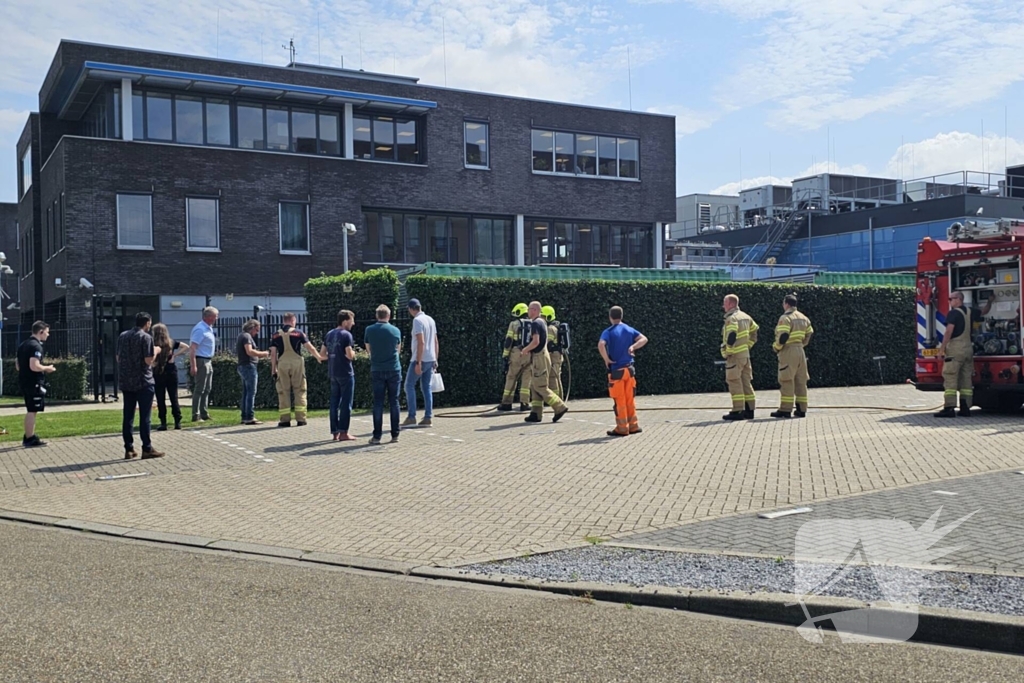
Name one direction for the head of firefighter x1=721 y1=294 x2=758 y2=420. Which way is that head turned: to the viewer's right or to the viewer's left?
to the viewer's left

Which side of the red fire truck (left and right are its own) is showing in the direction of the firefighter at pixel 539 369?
back

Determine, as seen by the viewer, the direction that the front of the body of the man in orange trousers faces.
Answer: away from the camera

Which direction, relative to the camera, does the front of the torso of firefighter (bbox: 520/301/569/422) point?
to the viewer's left

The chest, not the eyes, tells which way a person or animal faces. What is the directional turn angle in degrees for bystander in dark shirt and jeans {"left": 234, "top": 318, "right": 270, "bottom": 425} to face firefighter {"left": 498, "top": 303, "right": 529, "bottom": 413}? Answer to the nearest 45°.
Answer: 0° — they already face them

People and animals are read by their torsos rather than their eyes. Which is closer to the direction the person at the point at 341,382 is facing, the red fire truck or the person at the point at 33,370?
the red fire truck

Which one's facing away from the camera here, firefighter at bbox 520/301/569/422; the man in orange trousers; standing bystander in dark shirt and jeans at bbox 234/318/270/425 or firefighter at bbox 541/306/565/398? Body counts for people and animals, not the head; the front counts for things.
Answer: the man in orange trousers

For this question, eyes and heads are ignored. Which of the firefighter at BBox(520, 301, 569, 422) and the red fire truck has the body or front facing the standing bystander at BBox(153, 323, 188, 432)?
the firefighter

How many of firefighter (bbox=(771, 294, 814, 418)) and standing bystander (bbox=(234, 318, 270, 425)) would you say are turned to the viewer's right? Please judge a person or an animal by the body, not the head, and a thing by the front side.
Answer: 1

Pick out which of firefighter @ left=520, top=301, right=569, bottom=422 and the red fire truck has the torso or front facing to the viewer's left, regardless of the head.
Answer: the firefighter

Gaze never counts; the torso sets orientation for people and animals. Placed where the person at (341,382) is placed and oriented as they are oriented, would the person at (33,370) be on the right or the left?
on their left

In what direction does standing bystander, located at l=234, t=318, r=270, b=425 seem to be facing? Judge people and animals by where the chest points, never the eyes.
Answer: to the viewer's right

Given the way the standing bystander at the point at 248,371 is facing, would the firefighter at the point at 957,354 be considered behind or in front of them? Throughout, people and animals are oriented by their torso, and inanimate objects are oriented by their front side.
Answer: in front

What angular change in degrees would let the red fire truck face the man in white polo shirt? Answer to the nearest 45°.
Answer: approximately 180°

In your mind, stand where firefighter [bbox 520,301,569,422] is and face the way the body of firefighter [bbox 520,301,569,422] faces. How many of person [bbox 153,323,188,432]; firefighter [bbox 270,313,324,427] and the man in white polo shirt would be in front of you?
3

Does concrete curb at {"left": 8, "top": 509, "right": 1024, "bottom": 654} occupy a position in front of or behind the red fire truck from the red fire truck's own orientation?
behind

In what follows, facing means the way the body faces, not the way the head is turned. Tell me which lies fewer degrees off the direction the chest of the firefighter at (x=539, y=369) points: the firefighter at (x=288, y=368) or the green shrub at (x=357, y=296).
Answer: the firefighter
